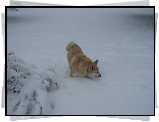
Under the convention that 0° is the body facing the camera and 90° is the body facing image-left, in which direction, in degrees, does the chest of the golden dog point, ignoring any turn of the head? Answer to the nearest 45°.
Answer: approximately 315°
